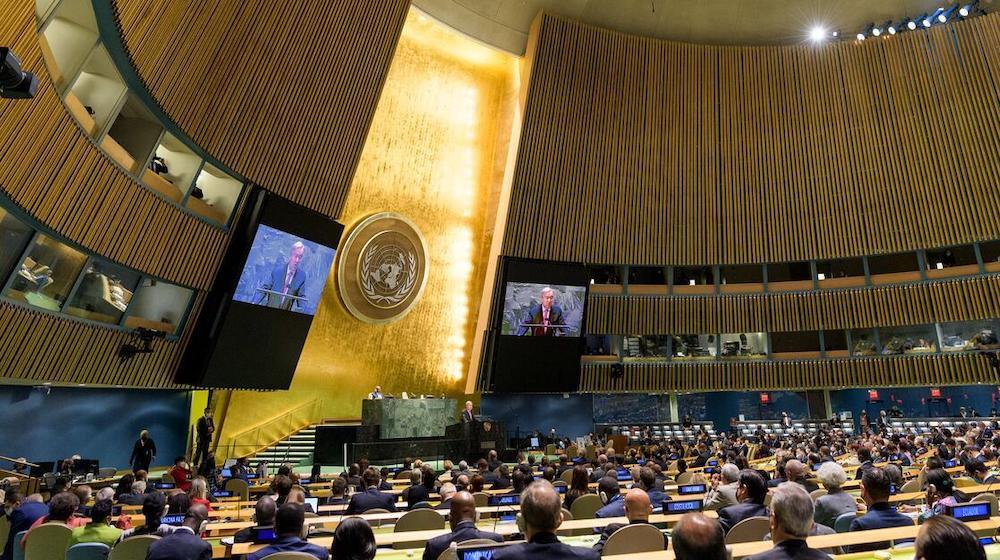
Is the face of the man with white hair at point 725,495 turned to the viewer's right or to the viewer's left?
to the viewer's left

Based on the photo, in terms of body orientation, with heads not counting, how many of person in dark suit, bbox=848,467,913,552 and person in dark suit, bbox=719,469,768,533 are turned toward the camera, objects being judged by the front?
0

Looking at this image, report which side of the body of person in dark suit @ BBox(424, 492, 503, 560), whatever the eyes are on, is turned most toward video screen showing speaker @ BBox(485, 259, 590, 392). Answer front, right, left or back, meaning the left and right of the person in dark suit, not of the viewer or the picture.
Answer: front

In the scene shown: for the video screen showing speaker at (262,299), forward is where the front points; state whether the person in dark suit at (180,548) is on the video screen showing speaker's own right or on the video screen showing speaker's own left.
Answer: on the video screen showing speaker's own right

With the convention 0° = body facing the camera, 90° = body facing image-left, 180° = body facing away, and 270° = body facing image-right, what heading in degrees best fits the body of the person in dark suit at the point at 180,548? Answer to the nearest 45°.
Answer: approximately 225°

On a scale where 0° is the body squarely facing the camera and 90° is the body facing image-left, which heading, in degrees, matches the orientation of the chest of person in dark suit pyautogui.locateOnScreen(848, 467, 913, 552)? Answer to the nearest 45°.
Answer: approximately 135°

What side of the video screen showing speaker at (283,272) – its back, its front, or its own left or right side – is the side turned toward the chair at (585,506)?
front

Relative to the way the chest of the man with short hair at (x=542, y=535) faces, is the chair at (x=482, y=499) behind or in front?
in front

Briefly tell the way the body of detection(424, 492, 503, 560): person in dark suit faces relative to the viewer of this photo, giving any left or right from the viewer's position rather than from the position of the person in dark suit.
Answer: facing away from the viewer

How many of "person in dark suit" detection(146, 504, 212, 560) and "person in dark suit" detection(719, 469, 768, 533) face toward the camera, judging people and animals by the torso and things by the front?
0

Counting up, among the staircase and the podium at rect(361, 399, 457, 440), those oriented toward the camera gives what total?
2
